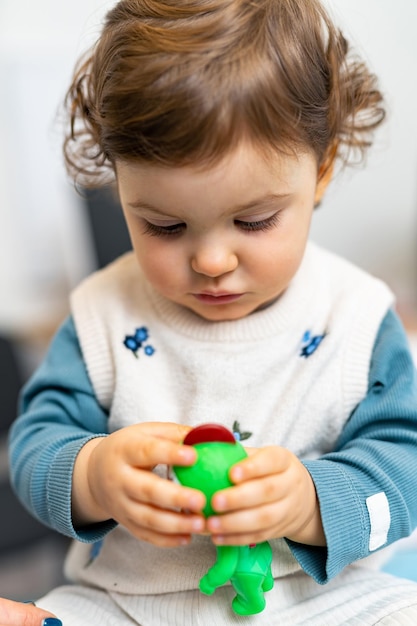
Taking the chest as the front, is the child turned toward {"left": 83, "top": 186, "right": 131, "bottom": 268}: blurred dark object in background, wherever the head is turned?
no

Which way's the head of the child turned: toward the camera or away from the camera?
toward the camera

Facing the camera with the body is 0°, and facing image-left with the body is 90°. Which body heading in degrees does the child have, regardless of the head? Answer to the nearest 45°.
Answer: approximately 0°
